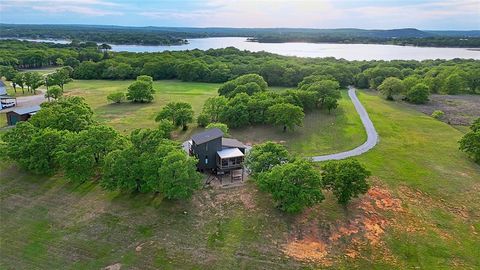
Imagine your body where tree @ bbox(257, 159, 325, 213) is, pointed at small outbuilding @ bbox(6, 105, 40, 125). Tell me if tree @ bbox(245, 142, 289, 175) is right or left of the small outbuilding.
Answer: right

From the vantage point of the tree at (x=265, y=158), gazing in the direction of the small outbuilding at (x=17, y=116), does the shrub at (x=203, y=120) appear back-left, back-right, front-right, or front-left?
front-right

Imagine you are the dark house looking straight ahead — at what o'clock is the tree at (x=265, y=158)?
The tree is roughly at 10 o'clock from the dark house.

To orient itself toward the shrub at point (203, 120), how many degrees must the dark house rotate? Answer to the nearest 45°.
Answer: approximately 180°

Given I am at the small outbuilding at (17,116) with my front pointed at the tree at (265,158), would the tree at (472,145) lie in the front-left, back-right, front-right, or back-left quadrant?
front-left

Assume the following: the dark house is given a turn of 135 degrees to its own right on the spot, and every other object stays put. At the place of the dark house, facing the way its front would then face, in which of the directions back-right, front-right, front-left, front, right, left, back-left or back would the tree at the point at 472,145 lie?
back-right

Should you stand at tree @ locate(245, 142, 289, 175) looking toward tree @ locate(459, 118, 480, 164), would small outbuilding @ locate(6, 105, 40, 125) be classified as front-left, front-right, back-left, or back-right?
back-left

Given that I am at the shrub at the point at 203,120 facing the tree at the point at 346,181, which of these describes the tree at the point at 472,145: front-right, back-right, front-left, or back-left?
front-left

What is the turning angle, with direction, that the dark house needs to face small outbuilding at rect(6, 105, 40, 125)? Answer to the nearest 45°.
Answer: approximately 135° to its right

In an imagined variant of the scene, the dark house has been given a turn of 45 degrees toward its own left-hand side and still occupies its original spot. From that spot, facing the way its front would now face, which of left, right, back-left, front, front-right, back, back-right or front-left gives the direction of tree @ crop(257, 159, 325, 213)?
front

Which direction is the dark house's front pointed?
toward the camera

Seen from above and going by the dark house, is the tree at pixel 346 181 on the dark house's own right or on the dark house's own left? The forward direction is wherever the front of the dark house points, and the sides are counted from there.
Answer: on the dark house's own left
